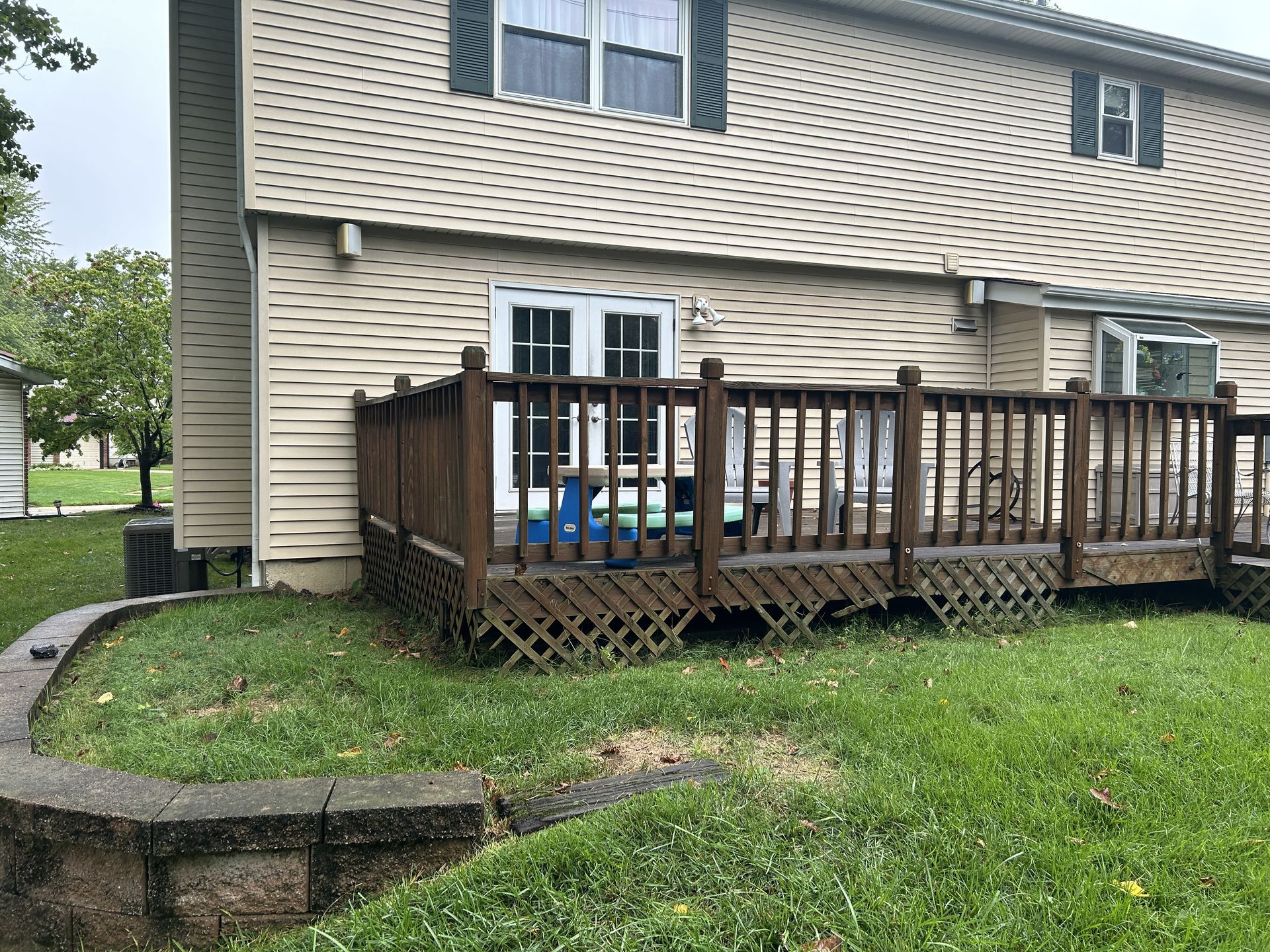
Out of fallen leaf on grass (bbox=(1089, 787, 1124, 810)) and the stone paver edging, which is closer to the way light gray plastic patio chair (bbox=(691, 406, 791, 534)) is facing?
the fallen leaf on grass

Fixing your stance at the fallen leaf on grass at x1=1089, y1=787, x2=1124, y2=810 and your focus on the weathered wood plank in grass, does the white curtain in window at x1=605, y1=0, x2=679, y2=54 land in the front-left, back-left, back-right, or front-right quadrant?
front-right

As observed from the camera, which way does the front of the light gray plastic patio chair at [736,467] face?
facing the viewer and to the right of the viewer

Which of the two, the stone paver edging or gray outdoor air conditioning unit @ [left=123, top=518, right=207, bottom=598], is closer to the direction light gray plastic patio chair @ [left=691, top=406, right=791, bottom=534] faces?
the stone paver edging

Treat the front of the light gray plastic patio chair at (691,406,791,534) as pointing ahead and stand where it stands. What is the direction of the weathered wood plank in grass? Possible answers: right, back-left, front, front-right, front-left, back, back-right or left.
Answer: front-right

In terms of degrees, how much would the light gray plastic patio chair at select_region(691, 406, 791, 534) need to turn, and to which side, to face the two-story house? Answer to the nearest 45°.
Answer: approximately 135° to its left
